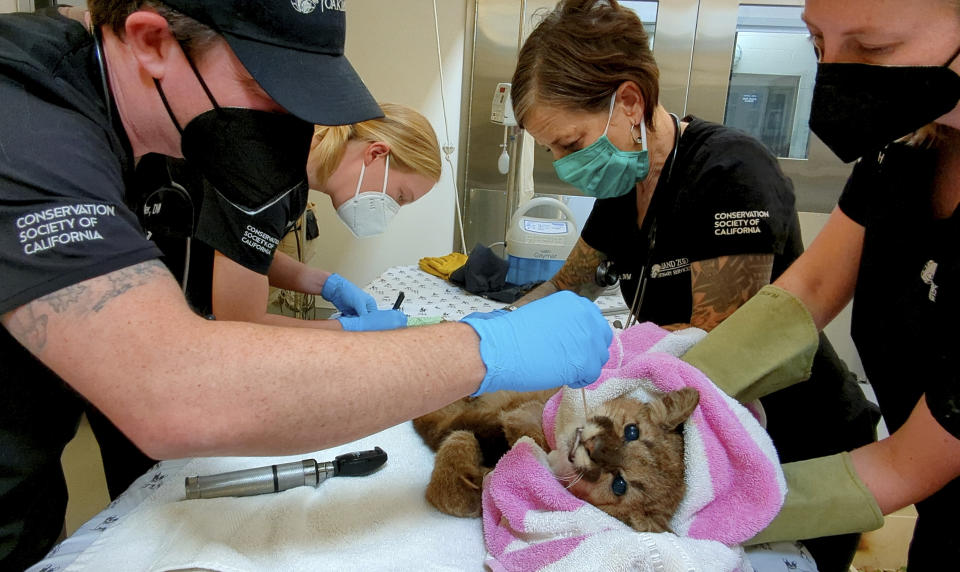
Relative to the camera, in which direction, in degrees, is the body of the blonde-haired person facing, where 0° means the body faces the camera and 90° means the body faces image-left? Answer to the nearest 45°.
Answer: approximately 270°

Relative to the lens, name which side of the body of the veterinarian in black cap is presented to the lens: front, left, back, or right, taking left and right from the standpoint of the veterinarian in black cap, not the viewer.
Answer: right

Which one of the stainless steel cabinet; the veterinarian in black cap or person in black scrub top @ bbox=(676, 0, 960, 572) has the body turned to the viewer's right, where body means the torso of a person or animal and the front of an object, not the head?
the veterinarian in black cap

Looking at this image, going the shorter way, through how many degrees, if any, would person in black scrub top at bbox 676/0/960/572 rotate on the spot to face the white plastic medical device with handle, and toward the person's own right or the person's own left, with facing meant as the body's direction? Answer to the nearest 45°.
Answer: approximately 90° to the person's own right

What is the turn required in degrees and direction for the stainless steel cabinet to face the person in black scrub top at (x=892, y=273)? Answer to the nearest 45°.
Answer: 0° — it already faces them

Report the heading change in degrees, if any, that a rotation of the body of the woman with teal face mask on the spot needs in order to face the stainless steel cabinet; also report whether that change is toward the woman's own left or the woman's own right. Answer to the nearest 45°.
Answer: approximately 135° to the woman's own right

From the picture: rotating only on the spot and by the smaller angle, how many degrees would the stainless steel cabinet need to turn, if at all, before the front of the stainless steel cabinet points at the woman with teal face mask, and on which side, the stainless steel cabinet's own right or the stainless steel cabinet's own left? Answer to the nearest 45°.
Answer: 0° — it already faces them

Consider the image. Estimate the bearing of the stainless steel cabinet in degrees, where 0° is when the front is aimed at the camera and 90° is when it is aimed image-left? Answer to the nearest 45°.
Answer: approximately 0°
